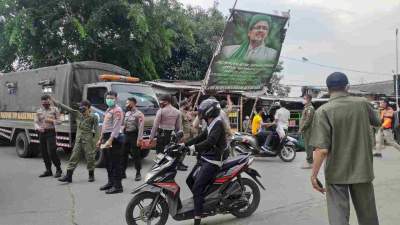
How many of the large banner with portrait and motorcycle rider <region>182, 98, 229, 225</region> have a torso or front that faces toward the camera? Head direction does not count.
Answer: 1

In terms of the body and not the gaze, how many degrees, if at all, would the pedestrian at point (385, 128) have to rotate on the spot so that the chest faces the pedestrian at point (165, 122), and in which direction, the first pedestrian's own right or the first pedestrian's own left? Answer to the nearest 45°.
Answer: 0° — they already face them

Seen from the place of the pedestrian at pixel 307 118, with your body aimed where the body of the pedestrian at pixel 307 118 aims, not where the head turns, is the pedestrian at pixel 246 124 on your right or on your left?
on your right

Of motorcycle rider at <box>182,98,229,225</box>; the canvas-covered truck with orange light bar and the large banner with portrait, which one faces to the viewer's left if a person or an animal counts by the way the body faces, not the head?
the motorcycle rider

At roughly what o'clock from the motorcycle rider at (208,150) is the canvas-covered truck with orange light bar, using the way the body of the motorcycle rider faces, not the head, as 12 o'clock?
The canvas-covered truck with orange light bar is roughly at 2 o'clock from the motorcycle rider.

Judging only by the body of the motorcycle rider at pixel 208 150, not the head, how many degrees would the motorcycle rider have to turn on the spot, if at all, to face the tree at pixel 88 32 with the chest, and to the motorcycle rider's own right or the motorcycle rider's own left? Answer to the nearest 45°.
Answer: approximately 90° to the motorcycle rider's own right

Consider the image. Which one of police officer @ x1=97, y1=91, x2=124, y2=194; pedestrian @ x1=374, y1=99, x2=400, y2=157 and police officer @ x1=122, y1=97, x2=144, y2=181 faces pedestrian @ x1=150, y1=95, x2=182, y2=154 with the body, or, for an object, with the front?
pedestrian @ x1=374, y1=99, x2=400, y2=157

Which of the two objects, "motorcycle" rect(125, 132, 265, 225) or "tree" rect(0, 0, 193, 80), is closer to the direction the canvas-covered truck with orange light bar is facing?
the motorcycle

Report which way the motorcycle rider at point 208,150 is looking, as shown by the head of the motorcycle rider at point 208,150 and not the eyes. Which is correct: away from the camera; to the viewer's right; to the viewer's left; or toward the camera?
to the viewer's left

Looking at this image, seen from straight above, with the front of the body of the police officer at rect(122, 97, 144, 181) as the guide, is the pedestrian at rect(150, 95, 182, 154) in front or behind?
behind

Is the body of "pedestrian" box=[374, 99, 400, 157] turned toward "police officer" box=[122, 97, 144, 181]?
yes

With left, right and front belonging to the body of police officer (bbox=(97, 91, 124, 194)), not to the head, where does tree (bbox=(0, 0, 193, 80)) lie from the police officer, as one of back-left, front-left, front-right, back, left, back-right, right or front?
back-right

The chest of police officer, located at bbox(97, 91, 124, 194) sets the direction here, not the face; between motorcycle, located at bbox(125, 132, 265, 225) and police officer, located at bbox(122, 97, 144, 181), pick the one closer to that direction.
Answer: the motorcycle

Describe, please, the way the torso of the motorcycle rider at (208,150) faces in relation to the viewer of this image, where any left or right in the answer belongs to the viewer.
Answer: facing to the left of the viewer

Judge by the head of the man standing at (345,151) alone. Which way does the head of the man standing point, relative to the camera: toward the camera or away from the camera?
away from the camera

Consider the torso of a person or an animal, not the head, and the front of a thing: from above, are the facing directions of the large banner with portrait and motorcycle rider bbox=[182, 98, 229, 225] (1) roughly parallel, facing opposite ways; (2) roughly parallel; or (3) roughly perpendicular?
roughly perpendicular

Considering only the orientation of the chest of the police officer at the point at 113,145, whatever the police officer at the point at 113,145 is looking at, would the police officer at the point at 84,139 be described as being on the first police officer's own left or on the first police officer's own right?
on the first police officer's own right
